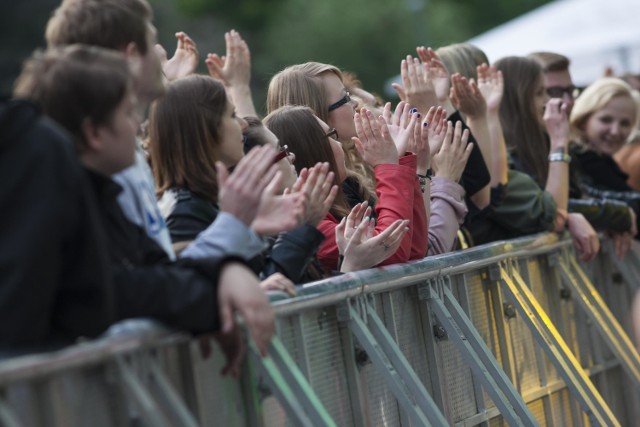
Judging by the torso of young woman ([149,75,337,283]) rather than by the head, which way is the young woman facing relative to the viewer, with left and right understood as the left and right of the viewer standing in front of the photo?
facing to the right of the viewer

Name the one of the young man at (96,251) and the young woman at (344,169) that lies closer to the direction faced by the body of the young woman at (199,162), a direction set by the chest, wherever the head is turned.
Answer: the young woman

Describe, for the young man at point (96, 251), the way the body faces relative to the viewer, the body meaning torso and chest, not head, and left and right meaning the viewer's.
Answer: facing to the right of the viewer

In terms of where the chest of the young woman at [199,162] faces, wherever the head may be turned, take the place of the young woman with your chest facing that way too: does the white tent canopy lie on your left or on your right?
on your left

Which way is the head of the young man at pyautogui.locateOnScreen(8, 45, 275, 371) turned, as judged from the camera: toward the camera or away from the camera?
away from the camera

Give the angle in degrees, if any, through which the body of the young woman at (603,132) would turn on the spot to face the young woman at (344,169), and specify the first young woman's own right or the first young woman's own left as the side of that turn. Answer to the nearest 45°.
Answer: approximately 45° to the first young woman's own right

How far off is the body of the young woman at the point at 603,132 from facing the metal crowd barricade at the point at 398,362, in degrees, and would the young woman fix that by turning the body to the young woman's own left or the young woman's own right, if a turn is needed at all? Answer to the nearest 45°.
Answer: approximately 45° to the young woman's own right

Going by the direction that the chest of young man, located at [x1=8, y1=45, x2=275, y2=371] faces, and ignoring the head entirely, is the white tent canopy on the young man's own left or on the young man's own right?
on the young man's own left

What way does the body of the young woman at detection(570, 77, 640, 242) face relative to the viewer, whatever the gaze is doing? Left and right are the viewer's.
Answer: facing the viewer and to the right of the viewer

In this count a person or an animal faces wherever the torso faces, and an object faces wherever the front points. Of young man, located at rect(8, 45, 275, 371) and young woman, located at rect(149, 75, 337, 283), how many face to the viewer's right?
2

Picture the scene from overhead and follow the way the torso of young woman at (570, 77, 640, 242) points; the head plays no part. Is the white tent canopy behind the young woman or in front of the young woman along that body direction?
behind
